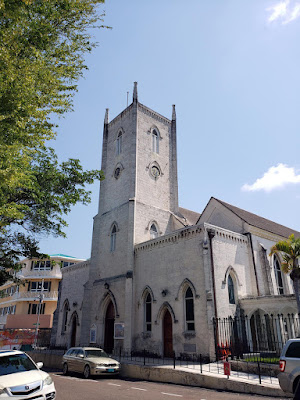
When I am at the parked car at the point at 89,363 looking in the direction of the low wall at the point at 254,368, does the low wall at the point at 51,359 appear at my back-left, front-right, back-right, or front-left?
back-left

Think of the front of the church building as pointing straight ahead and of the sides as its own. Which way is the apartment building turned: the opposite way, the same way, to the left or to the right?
to the left

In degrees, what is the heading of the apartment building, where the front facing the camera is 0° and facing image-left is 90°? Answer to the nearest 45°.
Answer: approximately 0°

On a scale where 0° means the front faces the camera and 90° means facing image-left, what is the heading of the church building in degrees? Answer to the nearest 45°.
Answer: approximately 45°

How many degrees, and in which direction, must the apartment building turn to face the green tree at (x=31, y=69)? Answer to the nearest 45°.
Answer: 0° — it already faces it

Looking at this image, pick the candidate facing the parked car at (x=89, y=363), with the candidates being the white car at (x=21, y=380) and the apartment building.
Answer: the apartment building
